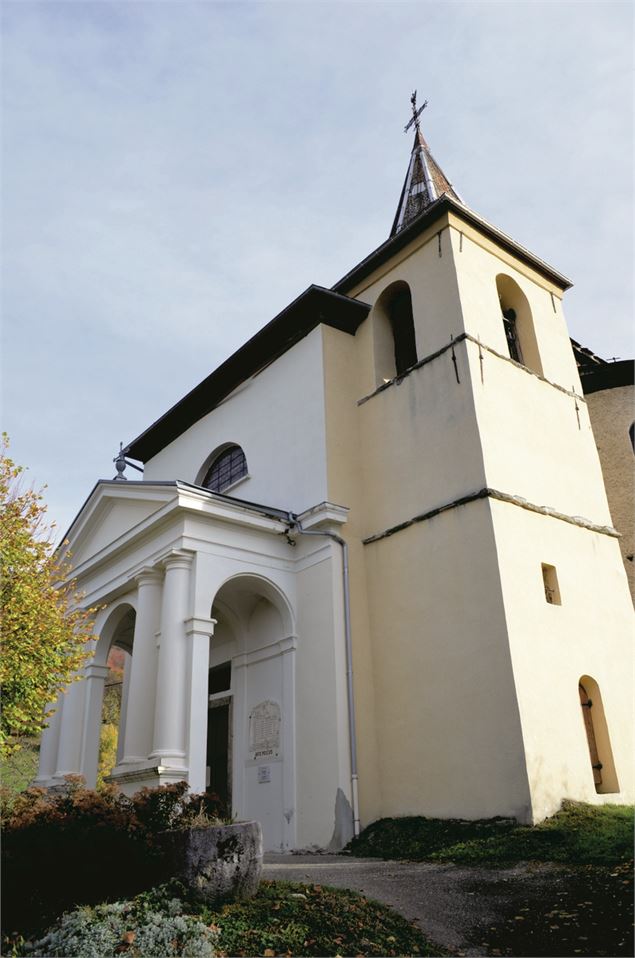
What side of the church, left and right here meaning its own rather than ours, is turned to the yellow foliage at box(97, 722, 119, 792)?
right

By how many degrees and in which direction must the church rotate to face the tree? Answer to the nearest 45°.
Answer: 0° — it already faces it

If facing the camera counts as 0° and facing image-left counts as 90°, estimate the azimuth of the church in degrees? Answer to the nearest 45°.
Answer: approximately 45°

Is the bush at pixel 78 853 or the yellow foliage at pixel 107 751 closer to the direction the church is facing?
the bush

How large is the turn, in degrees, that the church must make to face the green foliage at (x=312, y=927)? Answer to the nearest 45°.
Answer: approximately 45° to its left

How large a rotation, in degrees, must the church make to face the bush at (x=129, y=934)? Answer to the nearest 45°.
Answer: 0° — it already faces it

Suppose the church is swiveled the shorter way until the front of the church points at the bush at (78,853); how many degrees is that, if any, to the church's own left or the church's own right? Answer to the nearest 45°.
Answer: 0° — it already faces it
